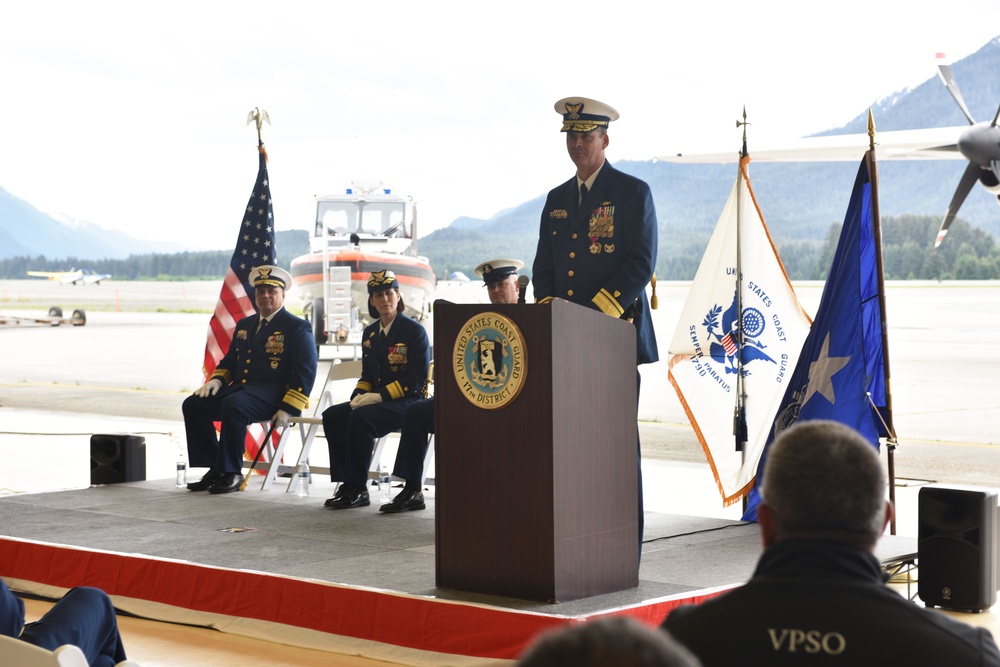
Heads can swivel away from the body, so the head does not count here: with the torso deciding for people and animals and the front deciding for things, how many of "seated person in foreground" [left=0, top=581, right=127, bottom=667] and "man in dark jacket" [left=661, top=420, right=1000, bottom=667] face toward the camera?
0

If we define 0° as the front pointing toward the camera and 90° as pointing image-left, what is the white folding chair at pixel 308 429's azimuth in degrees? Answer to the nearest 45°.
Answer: approximately 45°

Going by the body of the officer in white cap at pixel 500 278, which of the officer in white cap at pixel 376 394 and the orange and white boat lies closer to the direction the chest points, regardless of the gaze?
the officer in white cap

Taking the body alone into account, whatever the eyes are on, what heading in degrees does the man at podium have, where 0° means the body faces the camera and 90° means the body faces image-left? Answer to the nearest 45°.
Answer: approximately 45°

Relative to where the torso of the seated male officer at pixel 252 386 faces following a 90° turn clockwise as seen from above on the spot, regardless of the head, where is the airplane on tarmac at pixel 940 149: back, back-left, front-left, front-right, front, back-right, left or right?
right

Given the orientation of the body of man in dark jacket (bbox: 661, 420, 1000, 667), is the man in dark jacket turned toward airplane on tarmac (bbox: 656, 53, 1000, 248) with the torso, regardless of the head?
yes

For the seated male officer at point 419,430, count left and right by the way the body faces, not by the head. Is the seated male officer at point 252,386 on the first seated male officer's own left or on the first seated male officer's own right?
on the first seated male officer's own right

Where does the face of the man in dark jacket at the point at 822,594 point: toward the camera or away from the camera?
away from the camera

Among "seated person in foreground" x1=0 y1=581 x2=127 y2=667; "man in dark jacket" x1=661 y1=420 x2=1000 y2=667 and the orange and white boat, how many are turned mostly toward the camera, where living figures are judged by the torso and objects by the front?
1

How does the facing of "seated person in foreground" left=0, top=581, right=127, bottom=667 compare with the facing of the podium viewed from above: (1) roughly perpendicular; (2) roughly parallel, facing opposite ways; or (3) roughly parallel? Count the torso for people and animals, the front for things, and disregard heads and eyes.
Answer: roughly parallel, facing opposite ways

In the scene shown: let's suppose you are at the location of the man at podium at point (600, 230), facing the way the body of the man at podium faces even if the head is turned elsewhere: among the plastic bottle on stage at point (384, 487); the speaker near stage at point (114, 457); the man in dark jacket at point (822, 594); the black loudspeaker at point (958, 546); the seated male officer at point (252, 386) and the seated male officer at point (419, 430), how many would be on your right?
4

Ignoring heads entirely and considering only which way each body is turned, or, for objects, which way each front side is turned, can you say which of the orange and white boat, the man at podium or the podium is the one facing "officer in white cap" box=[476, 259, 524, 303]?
the orange and white boat

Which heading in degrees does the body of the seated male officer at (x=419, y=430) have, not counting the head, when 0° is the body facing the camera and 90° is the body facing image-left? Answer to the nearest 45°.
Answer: approximately 45°

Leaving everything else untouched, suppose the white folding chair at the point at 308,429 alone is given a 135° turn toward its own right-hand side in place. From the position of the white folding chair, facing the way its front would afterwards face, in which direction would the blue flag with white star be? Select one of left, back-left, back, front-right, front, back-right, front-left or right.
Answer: back-right

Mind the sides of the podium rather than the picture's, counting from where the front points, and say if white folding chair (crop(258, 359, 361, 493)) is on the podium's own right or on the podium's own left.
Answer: on the podium's own right

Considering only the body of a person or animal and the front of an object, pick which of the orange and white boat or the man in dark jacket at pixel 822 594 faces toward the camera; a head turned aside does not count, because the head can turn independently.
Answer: the orange and white boat
